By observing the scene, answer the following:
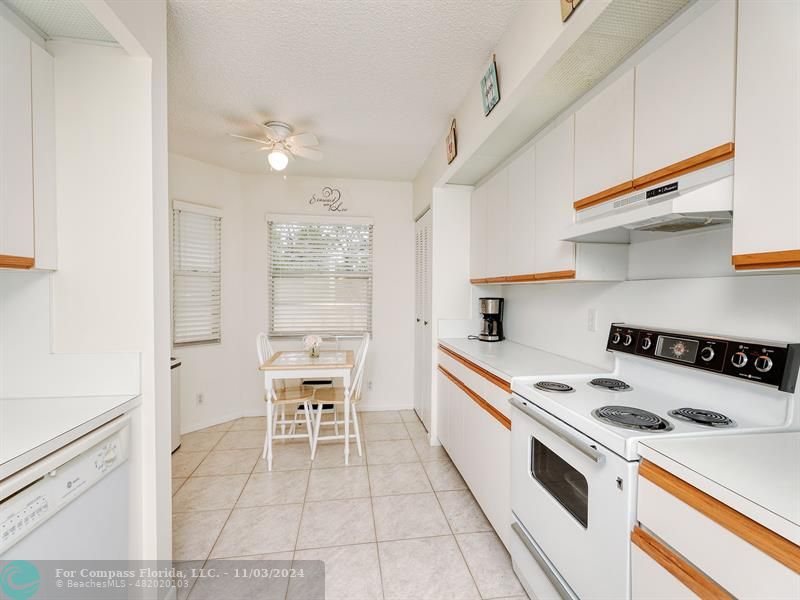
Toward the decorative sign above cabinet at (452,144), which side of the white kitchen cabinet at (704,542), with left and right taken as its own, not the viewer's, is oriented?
right

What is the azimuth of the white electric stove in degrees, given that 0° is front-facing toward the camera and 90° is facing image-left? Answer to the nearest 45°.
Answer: approximately 45°

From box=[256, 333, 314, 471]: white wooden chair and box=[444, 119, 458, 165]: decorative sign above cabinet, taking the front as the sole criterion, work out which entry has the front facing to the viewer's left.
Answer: the decorative sign above cabinet

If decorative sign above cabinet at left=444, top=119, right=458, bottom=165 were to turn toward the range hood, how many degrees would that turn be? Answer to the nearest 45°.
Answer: approximately 135° to its left

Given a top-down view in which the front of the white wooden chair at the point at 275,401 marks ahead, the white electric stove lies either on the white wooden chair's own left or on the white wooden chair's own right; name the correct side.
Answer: on the white wooden chair's own right

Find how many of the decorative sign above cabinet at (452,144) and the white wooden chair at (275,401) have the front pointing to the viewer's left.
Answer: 1

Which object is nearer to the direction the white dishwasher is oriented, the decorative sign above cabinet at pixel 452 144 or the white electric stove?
the white electric stove

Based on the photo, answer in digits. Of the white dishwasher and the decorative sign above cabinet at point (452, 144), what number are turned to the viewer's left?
1

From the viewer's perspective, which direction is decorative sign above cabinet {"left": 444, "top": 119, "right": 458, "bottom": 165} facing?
to the viewer's left

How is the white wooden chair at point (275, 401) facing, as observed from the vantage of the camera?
facing to the right of the viewer
